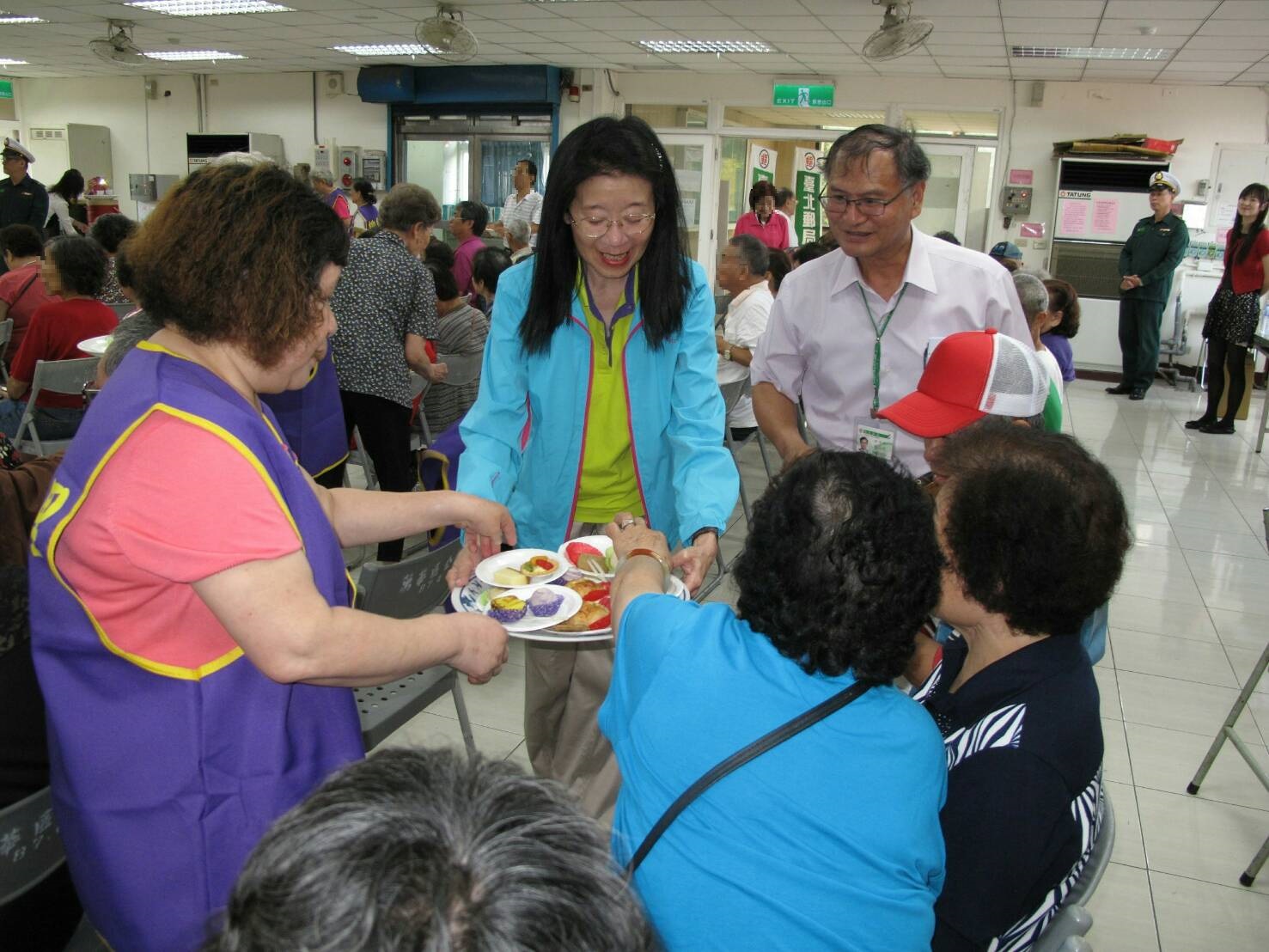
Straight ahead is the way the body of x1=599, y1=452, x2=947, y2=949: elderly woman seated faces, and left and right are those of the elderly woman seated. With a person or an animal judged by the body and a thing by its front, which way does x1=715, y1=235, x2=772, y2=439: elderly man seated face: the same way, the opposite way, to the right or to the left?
to the left

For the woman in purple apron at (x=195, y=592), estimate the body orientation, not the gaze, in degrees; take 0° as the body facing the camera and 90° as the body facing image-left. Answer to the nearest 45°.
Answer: approximately 270°

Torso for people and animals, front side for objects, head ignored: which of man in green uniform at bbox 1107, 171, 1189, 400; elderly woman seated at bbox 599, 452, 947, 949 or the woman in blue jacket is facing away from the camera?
the elderly woman seated

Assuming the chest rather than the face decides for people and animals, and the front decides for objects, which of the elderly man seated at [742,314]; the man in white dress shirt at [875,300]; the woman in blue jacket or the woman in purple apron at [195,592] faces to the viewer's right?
the woman in purple apron

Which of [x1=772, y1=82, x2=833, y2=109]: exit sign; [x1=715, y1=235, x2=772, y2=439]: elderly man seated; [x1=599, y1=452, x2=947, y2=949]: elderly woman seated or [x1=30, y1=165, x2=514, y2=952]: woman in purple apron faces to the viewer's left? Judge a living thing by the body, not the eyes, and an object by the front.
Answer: the elderly man seated

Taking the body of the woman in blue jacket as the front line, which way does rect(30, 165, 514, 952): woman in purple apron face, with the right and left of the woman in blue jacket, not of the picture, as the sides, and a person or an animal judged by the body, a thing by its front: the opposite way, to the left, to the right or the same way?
to the left

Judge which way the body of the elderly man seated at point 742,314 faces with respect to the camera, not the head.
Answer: to the viewer's left

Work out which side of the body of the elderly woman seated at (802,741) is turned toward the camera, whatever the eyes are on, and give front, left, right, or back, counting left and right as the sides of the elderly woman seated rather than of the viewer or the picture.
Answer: back

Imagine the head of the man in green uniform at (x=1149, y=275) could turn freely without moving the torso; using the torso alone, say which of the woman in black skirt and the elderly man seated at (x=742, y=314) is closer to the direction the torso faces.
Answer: the elderly man seated

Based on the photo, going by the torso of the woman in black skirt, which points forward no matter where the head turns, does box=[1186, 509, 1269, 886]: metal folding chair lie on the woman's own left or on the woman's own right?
on the woman's own left
